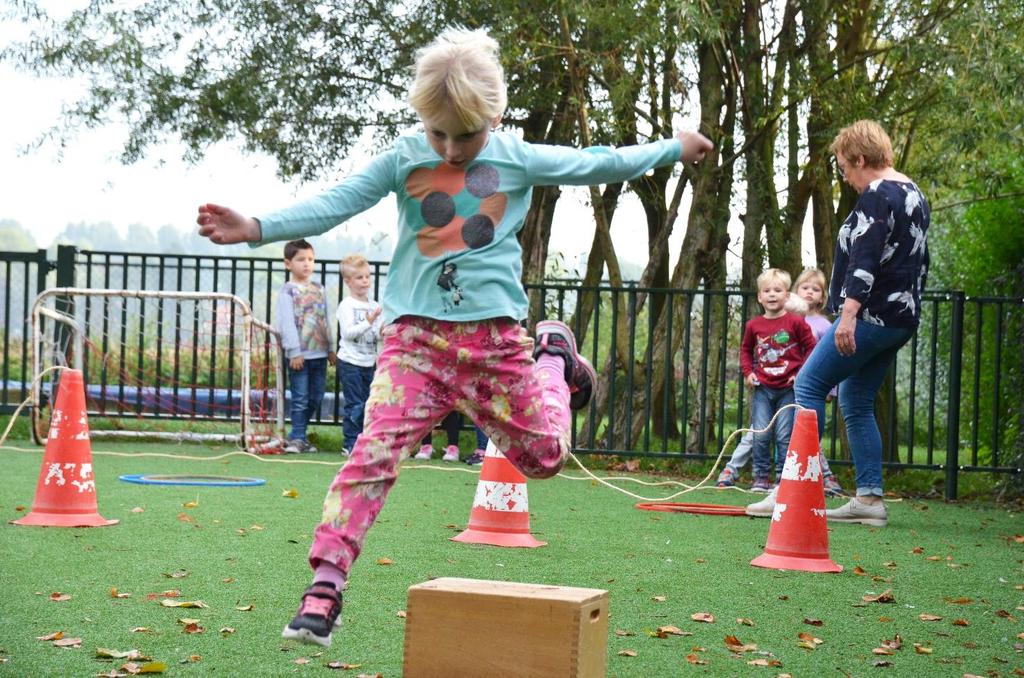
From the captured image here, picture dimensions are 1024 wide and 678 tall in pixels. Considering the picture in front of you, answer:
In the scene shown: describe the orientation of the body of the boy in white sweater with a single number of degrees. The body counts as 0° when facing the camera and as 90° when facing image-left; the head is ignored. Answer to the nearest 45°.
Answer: approximately 315°

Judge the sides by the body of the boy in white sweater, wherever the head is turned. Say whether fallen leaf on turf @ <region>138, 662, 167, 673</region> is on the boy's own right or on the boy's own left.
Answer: on the boy's own right

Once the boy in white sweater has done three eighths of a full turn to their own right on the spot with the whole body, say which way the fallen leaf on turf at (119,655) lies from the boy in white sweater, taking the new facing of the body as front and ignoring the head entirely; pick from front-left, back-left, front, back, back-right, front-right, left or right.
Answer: left

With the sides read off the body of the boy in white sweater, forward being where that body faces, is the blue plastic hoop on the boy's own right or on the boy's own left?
on the boy's own right

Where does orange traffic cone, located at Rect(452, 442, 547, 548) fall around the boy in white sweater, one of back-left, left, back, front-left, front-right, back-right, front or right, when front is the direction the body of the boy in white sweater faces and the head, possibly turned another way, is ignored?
front-right

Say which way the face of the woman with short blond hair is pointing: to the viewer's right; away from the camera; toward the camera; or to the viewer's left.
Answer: to the viewer's left

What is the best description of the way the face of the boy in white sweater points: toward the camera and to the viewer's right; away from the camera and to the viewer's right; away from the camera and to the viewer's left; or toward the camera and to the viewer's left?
toward the camera and to the viewer's right
